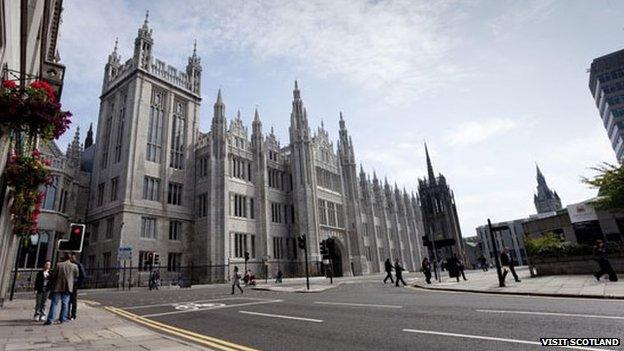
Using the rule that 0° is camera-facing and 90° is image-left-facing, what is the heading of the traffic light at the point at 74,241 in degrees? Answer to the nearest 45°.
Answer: approximately 0°

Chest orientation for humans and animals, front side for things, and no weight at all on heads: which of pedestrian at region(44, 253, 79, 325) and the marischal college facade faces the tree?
the marischal college facade

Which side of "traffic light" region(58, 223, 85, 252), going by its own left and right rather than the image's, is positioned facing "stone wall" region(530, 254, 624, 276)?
left

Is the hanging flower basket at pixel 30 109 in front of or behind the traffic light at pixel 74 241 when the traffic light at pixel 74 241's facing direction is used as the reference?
in front

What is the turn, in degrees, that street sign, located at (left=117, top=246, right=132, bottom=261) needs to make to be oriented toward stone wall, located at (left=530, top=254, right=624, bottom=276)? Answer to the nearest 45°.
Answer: approximately 45° to its left

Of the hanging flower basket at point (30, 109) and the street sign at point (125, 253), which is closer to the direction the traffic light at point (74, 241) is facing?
the hanging flower basket

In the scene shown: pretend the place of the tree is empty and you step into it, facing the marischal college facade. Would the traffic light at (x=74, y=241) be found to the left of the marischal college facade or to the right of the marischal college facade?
left

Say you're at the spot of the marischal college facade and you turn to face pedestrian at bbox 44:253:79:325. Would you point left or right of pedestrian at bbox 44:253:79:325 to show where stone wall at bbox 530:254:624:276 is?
left
